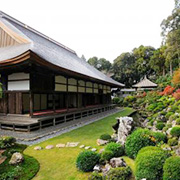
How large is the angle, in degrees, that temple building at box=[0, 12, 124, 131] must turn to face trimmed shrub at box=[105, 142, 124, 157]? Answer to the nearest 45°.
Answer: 0° — it already faces it

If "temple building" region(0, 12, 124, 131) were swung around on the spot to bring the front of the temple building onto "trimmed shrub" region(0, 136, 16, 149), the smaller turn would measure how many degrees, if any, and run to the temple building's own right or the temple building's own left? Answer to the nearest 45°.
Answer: approximately 45° to the temple building's own right

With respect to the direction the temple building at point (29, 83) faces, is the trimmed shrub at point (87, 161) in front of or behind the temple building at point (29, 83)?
in front

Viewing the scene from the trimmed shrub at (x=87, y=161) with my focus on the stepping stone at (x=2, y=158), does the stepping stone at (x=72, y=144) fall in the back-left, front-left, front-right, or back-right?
front-right

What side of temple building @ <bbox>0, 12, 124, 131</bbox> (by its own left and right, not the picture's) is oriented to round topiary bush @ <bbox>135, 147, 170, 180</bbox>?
front

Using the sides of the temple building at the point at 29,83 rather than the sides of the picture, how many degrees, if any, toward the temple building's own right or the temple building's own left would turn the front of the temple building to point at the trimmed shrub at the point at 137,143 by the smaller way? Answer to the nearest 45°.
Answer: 0° — it already faces it

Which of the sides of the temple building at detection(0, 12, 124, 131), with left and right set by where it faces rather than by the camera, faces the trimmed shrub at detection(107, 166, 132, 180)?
front

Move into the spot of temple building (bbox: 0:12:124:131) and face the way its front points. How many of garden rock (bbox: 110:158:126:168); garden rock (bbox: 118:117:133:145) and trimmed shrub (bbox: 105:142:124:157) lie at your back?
0

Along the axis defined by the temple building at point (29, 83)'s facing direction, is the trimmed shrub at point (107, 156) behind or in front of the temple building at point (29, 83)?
in front

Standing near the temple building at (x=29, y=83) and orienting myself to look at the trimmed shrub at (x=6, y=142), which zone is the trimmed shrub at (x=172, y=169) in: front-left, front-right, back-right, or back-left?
front-left

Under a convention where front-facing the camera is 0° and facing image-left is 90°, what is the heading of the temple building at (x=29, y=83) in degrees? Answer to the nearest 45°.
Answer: approximately 315°

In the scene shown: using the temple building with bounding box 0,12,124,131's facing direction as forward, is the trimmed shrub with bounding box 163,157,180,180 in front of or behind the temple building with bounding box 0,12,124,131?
in front

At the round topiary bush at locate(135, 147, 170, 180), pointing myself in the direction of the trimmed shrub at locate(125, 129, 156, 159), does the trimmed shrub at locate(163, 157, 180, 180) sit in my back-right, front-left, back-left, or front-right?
back-right
